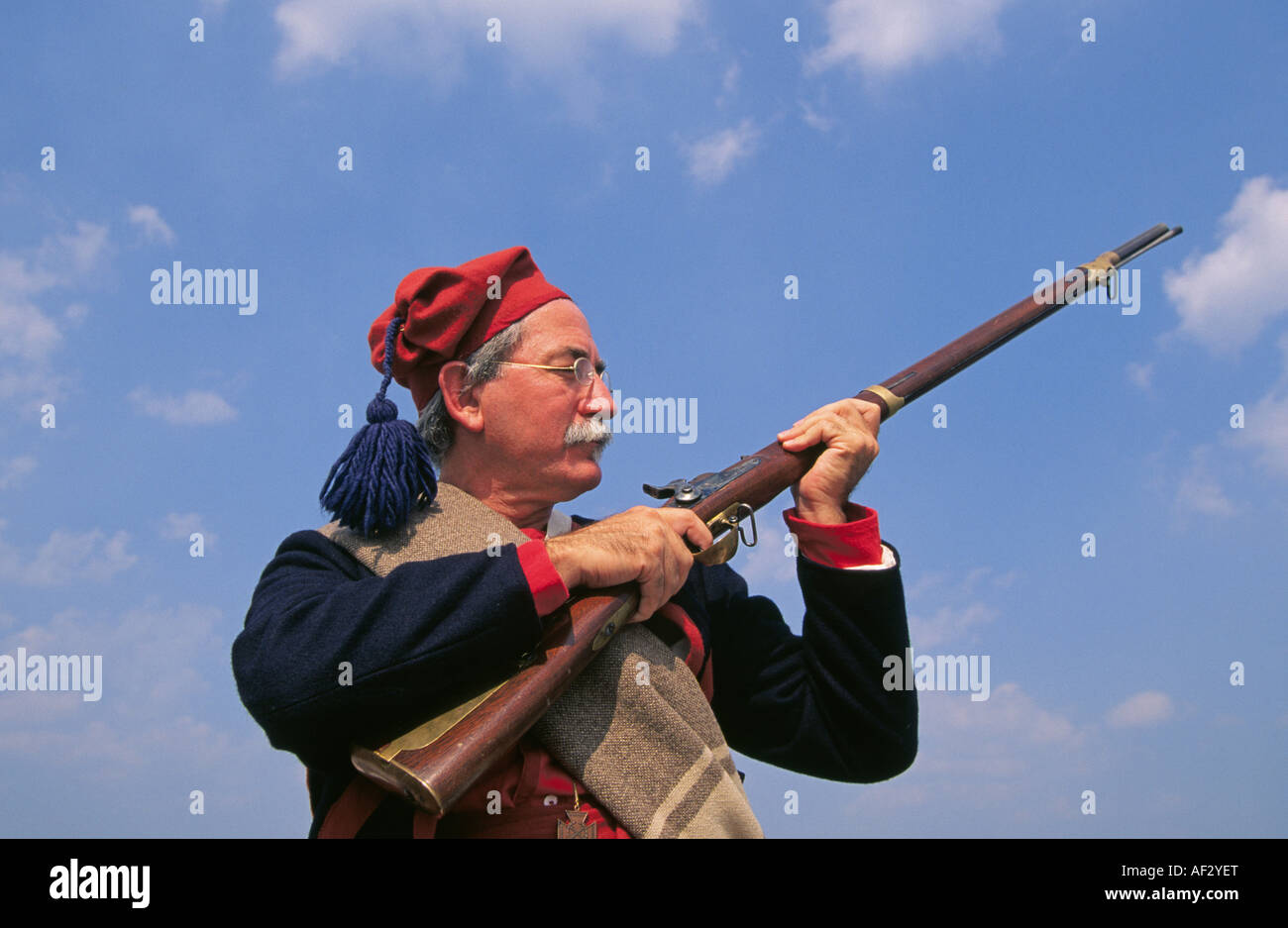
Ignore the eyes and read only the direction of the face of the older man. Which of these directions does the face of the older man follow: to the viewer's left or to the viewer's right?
to the viewer's right

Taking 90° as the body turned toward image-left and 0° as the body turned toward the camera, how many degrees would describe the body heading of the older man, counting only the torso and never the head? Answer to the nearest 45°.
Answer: approximately 315°
